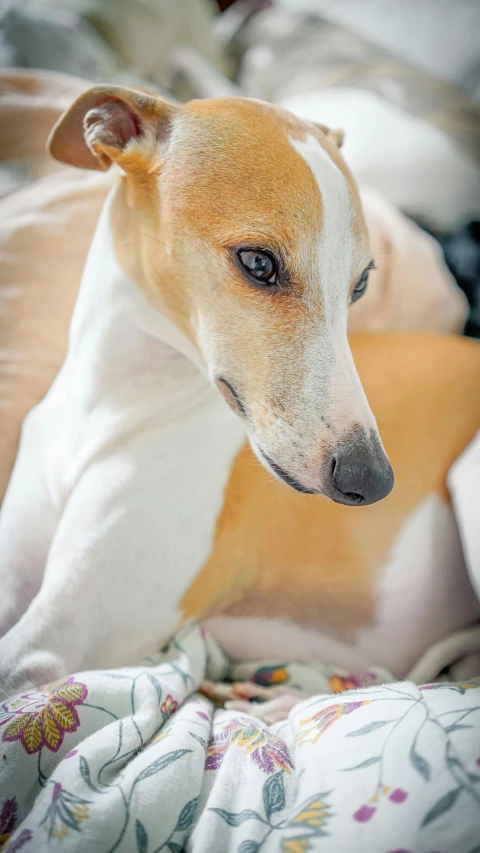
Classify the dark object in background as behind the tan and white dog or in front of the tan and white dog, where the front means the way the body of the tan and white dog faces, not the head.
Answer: behind

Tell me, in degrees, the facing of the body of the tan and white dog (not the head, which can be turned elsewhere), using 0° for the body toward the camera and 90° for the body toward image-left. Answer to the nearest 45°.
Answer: approximately 45°
